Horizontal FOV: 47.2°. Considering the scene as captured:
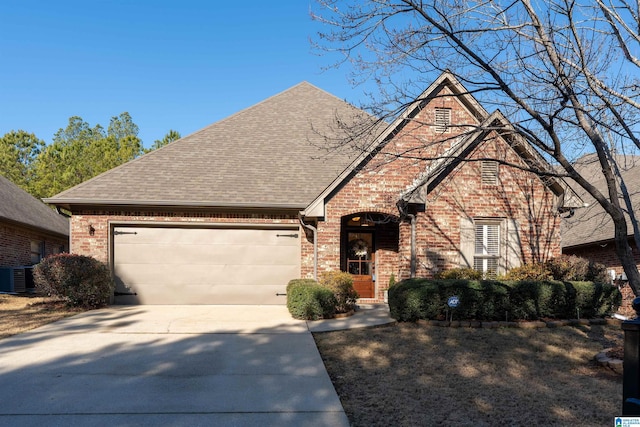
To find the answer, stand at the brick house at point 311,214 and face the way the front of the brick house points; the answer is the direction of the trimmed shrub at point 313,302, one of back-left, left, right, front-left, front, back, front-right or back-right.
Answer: front

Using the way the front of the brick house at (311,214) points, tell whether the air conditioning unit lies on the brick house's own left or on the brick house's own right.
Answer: on the brick house's own right

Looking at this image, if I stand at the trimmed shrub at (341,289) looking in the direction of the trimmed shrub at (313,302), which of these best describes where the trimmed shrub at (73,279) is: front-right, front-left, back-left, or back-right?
front-right

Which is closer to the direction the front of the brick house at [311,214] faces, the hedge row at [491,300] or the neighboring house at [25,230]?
the hedge row

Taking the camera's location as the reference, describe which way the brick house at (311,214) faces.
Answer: facing the viewer

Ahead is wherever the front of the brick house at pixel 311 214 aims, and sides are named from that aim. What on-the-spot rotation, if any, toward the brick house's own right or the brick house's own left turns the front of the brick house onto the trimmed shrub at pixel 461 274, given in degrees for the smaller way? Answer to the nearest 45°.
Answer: approximately 45° to the brick house's own left

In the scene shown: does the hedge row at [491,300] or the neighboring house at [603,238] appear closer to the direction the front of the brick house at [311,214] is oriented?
the hedge row

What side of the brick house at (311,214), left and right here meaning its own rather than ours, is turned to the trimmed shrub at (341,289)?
front

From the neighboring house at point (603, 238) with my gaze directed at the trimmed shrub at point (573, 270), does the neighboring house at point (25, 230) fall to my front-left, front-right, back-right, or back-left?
front-right

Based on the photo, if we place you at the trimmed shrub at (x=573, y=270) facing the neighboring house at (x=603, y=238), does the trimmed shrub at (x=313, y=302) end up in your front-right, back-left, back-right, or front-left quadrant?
back-left

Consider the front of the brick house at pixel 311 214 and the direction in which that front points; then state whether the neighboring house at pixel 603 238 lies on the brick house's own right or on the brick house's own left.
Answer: on the brick house's own left

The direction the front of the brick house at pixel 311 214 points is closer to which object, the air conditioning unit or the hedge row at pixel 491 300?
the hedge row
